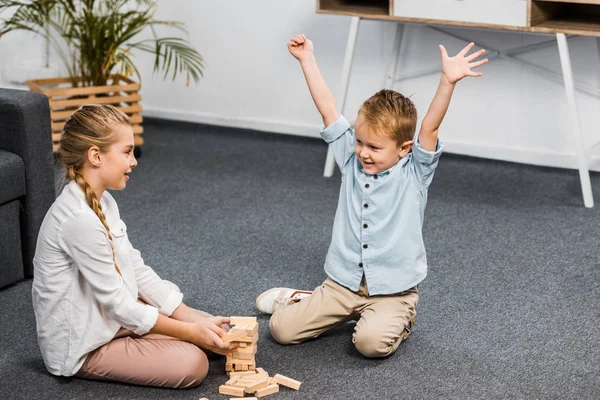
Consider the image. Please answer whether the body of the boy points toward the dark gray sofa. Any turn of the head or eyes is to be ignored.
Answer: no

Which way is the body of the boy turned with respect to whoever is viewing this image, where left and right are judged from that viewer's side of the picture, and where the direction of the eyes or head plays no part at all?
facing the viewer and to the left of the viewer

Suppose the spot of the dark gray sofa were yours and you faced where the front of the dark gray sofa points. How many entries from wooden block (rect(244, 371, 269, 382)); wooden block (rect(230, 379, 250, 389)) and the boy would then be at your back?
0

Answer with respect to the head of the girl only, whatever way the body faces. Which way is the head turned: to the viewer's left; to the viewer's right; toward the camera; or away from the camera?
to the viewer's right

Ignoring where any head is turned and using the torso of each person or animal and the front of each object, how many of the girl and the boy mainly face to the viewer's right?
1

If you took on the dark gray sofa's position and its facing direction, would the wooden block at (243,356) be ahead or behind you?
ahead

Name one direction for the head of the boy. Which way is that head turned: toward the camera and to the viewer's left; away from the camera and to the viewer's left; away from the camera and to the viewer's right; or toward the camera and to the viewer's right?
toward the camera and to the viewer's left

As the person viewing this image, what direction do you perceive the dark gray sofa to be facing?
facing the viewer and to the right of the viewer

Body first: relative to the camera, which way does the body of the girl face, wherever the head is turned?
to the viewer's right

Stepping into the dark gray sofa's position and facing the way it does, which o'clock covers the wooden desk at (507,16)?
The wooden desk is roughly at 10 o'clock from the dark gray sofa.
